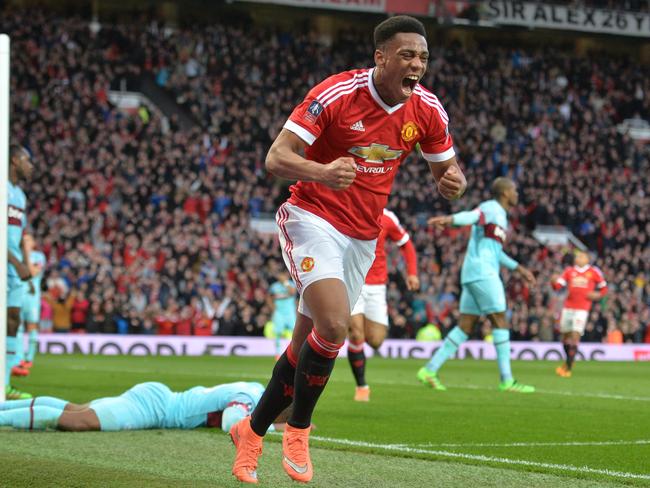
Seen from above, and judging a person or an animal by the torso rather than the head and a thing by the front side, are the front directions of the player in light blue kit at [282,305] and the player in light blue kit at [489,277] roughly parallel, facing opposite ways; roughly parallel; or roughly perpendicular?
roughly perpendicular

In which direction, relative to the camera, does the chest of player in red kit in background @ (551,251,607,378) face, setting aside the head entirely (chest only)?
toward the camera

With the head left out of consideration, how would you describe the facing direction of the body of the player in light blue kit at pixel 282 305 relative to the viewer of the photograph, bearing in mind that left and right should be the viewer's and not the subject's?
facing the viewer

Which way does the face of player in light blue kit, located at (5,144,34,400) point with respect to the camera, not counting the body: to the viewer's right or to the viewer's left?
to the viewer's right

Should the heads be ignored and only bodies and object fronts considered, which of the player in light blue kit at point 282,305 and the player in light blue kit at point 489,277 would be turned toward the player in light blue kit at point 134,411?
the player in light blue kit at point 282,305
